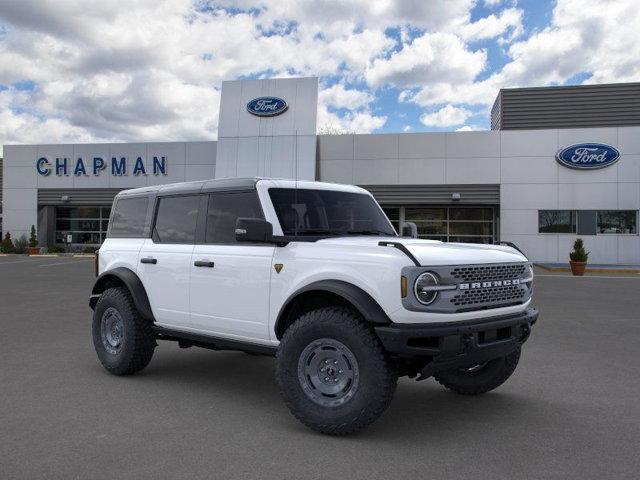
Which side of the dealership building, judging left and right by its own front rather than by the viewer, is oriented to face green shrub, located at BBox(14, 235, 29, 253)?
right

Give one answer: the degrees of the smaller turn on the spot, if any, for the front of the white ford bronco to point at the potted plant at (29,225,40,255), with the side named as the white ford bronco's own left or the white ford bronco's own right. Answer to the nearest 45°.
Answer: approximately 180°

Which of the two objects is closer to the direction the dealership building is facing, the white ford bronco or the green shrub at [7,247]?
the white ford bronco

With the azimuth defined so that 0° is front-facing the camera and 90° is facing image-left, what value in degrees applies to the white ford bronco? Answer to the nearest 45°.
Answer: approximately 315°

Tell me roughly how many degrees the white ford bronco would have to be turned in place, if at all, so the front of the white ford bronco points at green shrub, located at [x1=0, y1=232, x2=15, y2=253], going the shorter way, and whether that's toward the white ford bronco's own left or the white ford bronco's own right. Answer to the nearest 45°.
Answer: approximately 180°

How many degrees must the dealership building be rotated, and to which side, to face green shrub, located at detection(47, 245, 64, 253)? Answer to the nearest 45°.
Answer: approximately 90° to its right

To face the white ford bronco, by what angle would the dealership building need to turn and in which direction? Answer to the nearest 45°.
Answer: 0° — it already faces it

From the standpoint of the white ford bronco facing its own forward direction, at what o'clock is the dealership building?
The dealership building is roughly at 8 o'clock from the white ford bronco.

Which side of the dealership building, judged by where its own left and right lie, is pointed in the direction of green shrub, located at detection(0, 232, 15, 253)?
right

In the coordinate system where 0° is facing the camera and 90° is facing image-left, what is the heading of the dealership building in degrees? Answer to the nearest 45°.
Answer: approximately 0°

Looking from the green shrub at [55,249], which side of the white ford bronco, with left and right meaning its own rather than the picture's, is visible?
back

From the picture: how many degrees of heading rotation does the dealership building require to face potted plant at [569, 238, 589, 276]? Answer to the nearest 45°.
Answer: approximately 45° to its left
